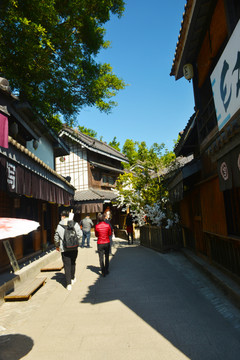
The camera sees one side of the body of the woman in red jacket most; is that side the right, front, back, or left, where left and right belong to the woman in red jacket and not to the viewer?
back

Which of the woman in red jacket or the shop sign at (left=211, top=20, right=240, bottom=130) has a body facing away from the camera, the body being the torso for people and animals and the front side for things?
the woman in red jacket

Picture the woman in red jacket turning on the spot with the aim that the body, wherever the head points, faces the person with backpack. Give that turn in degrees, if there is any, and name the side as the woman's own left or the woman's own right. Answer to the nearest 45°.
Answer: approximately 135° to the woman's own left

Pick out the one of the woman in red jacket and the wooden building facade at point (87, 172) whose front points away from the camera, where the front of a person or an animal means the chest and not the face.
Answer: the woman in red jacket

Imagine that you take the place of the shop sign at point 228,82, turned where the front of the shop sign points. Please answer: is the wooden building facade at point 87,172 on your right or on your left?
on your right

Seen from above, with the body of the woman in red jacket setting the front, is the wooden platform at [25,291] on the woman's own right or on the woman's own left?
on the woman's own left

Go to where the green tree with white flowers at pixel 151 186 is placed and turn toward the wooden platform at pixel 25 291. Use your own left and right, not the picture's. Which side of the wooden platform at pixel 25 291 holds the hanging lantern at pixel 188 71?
left
